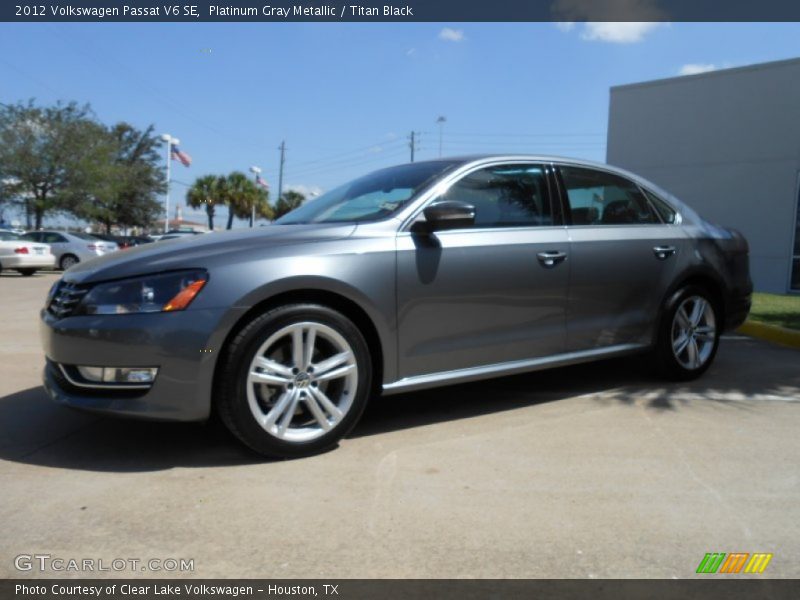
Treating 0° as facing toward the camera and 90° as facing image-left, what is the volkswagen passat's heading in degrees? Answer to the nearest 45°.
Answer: approximately 45°

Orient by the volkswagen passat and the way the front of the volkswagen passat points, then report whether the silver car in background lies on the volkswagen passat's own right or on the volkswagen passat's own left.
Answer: on the volkswagen passat's own right

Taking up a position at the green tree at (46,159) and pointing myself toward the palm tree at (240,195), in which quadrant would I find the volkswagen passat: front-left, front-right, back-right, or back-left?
back-right

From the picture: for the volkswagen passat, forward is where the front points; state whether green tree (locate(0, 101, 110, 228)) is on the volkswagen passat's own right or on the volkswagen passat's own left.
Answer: on the volkswagen passat's own right

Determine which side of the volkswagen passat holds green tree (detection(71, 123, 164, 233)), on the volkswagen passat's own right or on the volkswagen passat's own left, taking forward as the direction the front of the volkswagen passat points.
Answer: on the volkswagen passat's own right

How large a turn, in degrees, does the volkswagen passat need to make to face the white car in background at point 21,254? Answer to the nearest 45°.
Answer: approximately 90° to its right

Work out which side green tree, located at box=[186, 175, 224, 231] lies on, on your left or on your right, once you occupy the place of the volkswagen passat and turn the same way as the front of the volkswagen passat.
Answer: on your right
